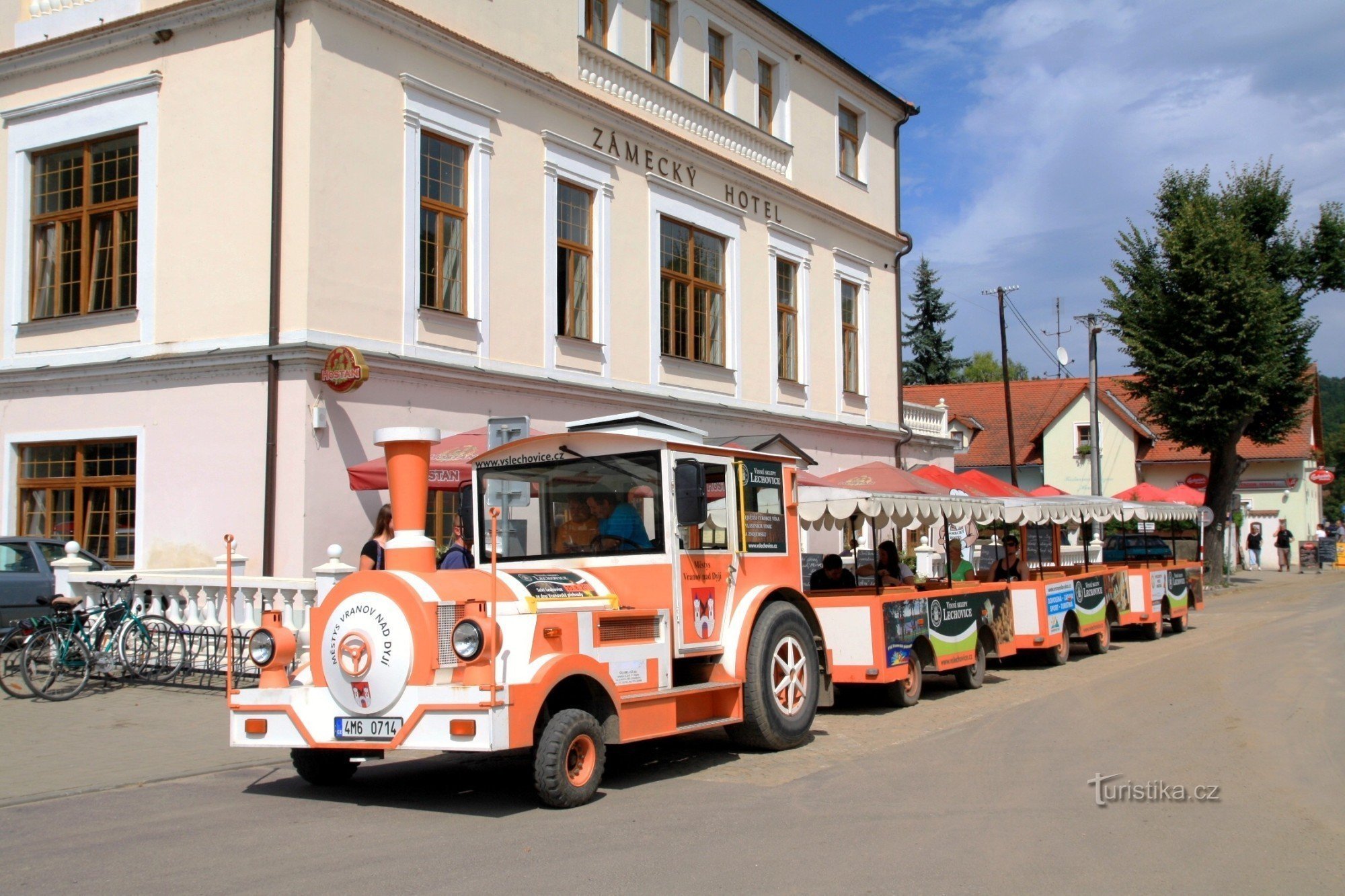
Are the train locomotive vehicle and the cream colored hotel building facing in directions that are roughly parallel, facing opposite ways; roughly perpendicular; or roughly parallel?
roughly perpendicular

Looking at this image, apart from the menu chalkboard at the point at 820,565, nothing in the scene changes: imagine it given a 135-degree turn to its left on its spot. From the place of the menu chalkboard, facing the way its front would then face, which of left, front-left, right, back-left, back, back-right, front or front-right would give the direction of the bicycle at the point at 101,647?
back

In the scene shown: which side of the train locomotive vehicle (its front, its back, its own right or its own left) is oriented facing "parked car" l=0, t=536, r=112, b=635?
right

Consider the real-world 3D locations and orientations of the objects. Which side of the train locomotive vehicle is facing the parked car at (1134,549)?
back

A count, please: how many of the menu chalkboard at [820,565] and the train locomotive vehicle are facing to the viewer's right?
0

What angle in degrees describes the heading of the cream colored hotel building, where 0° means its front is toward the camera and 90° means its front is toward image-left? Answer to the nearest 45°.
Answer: approximately 315°

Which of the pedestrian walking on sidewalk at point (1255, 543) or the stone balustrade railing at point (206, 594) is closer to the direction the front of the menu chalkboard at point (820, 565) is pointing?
the stone balustrade railing

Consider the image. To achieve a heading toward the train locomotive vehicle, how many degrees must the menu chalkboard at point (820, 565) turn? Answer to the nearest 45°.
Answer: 0° — it already faces it

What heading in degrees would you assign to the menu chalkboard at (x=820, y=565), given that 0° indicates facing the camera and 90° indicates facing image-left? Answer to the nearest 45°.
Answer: approximately 0°

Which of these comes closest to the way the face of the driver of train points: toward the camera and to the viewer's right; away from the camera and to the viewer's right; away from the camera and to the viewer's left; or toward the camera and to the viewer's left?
toward the camera and to the viewer's left
